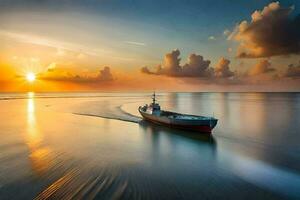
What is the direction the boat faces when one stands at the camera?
facing the viewer and to the right of the viewer
